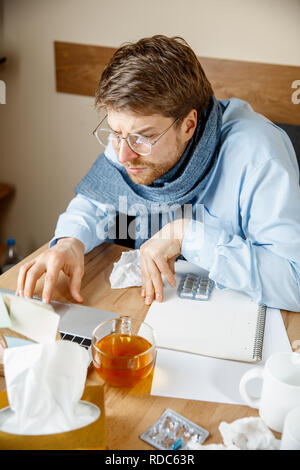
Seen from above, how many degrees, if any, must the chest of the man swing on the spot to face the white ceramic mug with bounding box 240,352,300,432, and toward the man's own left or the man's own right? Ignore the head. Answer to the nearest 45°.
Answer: approximately 45° to the man's own left

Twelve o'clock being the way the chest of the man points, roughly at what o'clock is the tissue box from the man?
The tissue box is roughly at 11 o'clock from the man.

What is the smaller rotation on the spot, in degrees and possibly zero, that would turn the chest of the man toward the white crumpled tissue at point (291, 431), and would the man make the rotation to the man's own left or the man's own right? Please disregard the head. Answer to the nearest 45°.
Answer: approximately 45° to the man's own left

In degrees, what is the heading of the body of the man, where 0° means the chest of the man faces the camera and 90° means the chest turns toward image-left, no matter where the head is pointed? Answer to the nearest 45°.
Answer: approximately 45°

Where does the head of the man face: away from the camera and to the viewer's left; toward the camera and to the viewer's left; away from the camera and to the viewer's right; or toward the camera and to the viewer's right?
toward the camera and to the viewer's left
